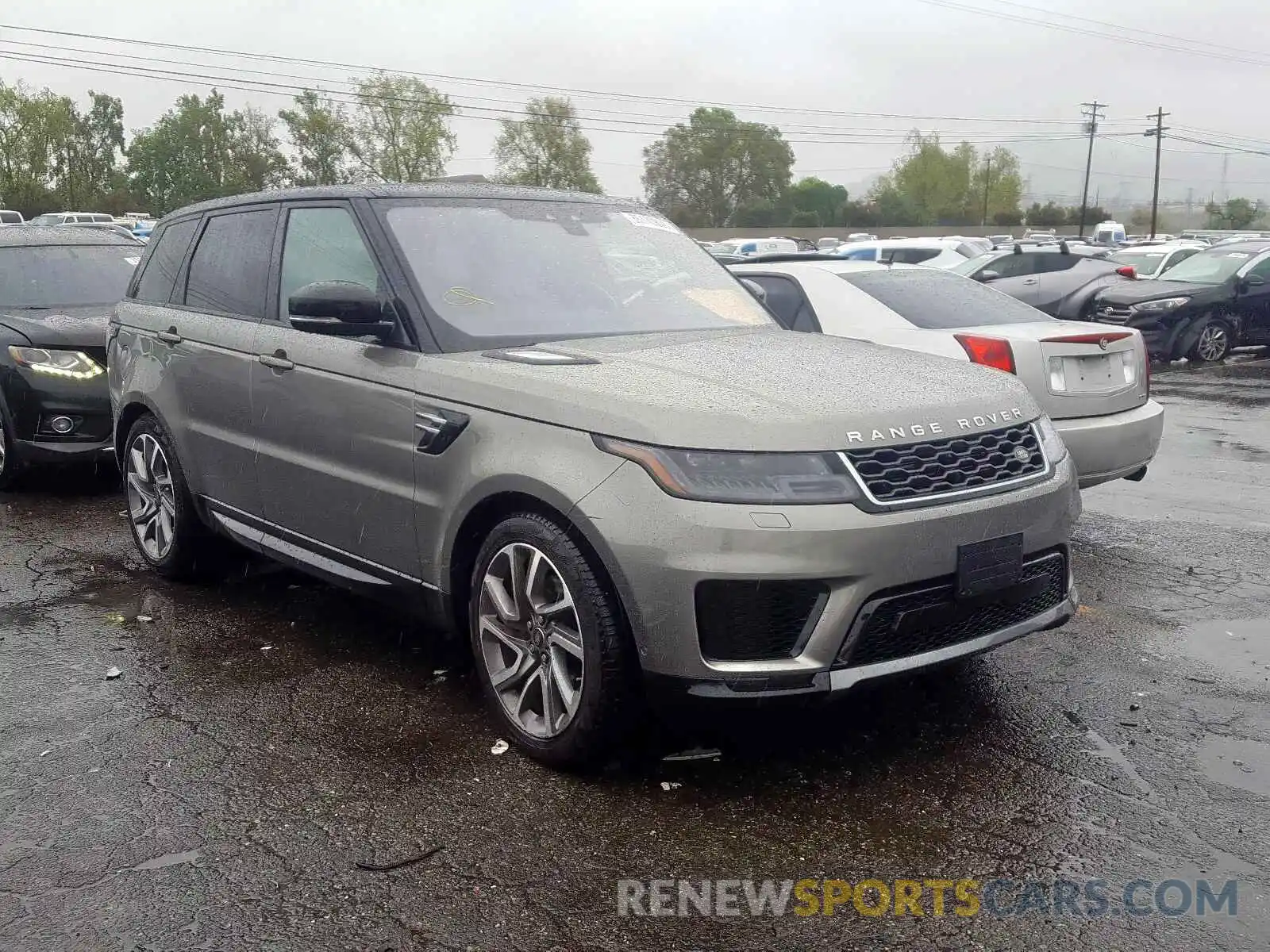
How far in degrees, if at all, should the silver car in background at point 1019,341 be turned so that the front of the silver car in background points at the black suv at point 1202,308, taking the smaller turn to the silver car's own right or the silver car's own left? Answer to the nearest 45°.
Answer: approximately 45° to the silver car's own right

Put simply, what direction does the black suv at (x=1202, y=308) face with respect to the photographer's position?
facing the viewer and to the left of the viewer

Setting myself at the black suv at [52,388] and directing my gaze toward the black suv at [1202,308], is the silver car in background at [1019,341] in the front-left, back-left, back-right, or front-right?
front-right

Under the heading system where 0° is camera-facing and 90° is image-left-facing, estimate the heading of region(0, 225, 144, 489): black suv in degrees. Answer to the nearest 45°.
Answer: approximately 315°

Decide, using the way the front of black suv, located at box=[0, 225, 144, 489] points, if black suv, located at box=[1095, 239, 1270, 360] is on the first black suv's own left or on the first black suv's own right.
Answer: on the first black suv's own left

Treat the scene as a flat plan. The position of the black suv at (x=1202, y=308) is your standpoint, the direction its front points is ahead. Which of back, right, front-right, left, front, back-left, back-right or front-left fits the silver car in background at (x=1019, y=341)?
front-left

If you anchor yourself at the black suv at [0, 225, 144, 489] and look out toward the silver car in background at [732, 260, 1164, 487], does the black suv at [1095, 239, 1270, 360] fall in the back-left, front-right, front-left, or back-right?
front-left

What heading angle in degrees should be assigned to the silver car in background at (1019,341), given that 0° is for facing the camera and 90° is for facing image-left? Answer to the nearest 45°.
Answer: approximately 135°

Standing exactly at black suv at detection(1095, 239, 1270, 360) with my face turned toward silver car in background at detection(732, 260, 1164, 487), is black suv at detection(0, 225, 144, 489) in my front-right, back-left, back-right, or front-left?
front-right

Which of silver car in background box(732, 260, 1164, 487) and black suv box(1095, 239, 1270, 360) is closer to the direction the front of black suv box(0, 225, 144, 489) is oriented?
the silver car in background
